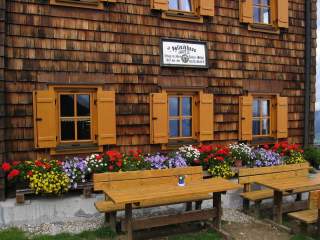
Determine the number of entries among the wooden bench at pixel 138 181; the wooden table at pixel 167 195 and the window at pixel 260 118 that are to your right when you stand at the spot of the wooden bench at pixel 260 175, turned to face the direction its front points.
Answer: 2

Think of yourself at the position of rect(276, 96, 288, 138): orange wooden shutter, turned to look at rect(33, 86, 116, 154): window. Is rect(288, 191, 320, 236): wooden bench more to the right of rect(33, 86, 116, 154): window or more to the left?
left

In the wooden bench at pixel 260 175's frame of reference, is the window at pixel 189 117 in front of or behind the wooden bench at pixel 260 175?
behind

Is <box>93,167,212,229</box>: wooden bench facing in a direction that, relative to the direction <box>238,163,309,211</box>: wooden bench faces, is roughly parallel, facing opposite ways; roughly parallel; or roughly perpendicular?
roughly parallel

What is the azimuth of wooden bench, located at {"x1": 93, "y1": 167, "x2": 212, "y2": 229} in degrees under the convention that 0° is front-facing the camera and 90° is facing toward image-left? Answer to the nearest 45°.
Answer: approximately 315°

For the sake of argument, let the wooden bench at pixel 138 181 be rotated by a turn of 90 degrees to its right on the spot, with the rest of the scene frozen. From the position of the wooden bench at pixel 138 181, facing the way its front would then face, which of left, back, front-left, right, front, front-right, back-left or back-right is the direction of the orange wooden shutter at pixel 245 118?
back

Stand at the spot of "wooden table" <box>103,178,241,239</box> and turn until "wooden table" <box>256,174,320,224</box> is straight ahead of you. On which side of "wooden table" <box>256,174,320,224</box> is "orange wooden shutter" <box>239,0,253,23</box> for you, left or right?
left

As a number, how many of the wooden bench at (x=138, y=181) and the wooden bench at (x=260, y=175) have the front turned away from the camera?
0

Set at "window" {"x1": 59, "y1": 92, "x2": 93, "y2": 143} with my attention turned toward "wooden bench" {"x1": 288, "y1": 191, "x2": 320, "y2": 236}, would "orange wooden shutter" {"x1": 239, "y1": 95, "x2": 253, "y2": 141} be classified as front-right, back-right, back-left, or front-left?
front-left

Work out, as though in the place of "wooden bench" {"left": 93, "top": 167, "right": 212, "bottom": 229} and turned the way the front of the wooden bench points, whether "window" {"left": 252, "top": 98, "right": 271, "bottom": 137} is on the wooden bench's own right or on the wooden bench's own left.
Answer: on the wooden bench's own left

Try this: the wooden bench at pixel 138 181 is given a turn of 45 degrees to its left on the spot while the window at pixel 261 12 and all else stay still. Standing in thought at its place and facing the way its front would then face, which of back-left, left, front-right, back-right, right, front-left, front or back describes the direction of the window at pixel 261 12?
front-left

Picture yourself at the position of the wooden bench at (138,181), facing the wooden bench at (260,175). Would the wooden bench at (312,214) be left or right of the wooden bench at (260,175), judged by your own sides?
right

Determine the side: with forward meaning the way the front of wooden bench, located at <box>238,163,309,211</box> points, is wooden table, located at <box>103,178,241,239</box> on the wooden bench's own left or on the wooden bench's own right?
on the wooden bench's own right
